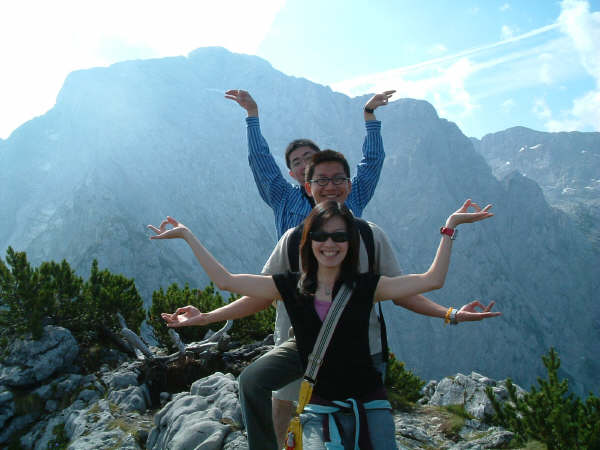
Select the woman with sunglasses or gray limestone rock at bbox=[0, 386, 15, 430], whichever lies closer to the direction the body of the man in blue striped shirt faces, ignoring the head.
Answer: the woman with sunglasses

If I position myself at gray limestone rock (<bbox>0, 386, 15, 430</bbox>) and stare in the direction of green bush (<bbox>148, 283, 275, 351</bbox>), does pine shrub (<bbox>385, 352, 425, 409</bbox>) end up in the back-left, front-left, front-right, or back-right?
front-right

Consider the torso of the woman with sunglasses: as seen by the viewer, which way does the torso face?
toward the camera

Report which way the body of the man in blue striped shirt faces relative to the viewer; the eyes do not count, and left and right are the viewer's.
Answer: facing the viewer

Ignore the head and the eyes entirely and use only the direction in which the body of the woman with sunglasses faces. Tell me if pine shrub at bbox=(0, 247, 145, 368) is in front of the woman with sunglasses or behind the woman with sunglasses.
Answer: behind

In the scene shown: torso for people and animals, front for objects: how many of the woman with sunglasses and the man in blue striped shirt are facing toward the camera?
2

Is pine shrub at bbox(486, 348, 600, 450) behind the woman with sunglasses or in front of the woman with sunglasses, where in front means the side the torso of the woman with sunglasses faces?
behind

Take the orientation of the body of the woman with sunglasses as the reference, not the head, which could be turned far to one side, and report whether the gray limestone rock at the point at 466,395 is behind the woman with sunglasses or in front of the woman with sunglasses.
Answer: behind

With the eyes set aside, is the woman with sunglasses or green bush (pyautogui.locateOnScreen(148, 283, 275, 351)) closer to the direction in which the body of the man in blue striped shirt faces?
the woman with sunglasses
